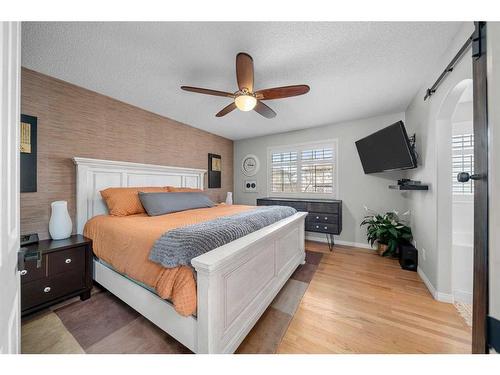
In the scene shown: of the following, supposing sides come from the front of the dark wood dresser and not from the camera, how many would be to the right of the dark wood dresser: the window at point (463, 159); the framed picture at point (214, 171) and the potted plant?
1

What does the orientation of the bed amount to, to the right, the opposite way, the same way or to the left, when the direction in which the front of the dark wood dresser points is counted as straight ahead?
to the left

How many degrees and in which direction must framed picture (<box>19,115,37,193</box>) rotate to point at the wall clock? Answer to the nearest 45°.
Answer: approximately 90° to its left

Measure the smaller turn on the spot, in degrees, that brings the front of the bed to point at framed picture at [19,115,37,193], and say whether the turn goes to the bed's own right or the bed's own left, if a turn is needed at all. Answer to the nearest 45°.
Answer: approximately 180°

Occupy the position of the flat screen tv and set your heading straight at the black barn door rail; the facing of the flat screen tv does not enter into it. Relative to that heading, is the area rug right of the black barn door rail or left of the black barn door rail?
right

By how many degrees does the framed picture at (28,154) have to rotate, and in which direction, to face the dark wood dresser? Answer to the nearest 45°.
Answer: approximately 45° to its left

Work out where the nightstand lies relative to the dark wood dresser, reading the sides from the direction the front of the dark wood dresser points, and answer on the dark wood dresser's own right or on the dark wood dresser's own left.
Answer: on the dark wood dresser's own right

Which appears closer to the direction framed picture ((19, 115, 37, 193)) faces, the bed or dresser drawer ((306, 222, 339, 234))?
the bed

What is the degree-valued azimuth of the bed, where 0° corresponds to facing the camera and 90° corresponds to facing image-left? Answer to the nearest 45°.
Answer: approximately 315°

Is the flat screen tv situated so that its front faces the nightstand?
yes

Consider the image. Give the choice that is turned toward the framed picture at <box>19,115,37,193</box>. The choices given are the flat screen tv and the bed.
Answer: the flat screen tv

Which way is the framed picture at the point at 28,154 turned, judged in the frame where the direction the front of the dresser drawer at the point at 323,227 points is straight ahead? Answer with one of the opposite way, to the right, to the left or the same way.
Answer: to the left
